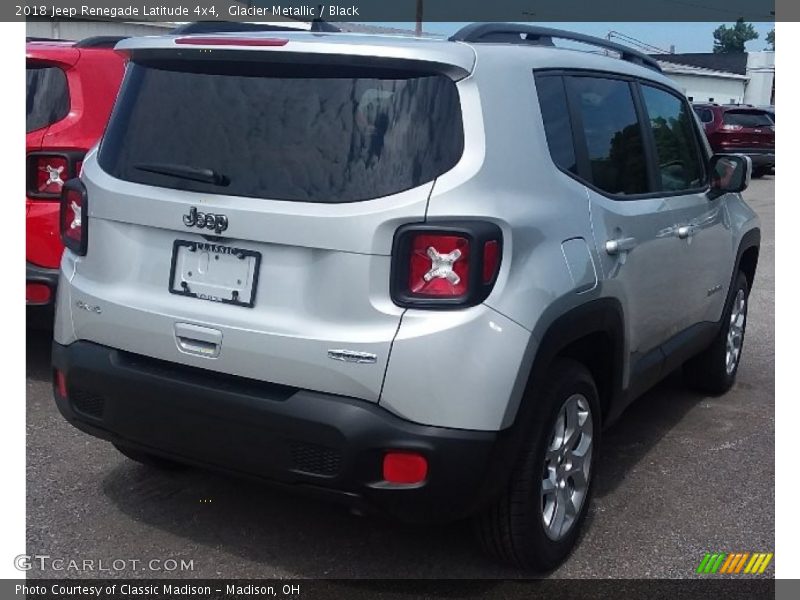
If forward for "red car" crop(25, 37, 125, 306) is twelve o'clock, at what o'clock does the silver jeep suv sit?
The silver jeep suv is roughly at 4 o'clock from the red car.

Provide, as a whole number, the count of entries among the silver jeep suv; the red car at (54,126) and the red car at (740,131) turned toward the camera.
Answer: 0

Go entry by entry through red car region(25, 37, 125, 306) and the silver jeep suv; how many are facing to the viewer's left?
0

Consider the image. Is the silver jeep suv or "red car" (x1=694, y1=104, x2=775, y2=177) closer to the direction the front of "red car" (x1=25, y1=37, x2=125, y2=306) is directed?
the red car

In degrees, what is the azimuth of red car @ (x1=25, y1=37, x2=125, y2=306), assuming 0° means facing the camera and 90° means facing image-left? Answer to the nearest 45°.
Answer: approximately 225°

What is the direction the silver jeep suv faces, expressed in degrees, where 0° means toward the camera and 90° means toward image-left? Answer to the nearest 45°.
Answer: approximately 225°

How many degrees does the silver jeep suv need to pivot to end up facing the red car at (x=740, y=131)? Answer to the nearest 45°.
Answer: approximately 45° to its left

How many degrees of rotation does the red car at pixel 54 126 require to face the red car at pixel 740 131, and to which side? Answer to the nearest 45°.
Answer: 0° — it already faces it

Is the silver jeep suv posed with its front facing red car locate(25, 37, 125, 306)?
no

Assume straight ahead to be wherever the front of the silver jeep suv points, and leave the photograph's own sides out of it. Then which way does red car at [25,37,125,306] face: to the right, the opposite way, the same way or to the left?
the same way

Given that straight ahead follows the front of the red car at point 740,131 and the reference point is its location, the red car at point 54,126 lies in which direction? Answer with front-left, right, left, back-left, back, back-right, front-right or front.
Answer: back-left

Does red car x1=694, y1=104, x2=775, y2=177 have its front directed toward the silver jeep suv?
no

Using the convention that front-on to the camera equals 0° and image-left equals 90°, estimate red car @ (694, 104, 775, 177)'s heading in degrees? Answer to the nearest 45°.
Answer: approximately 135°
